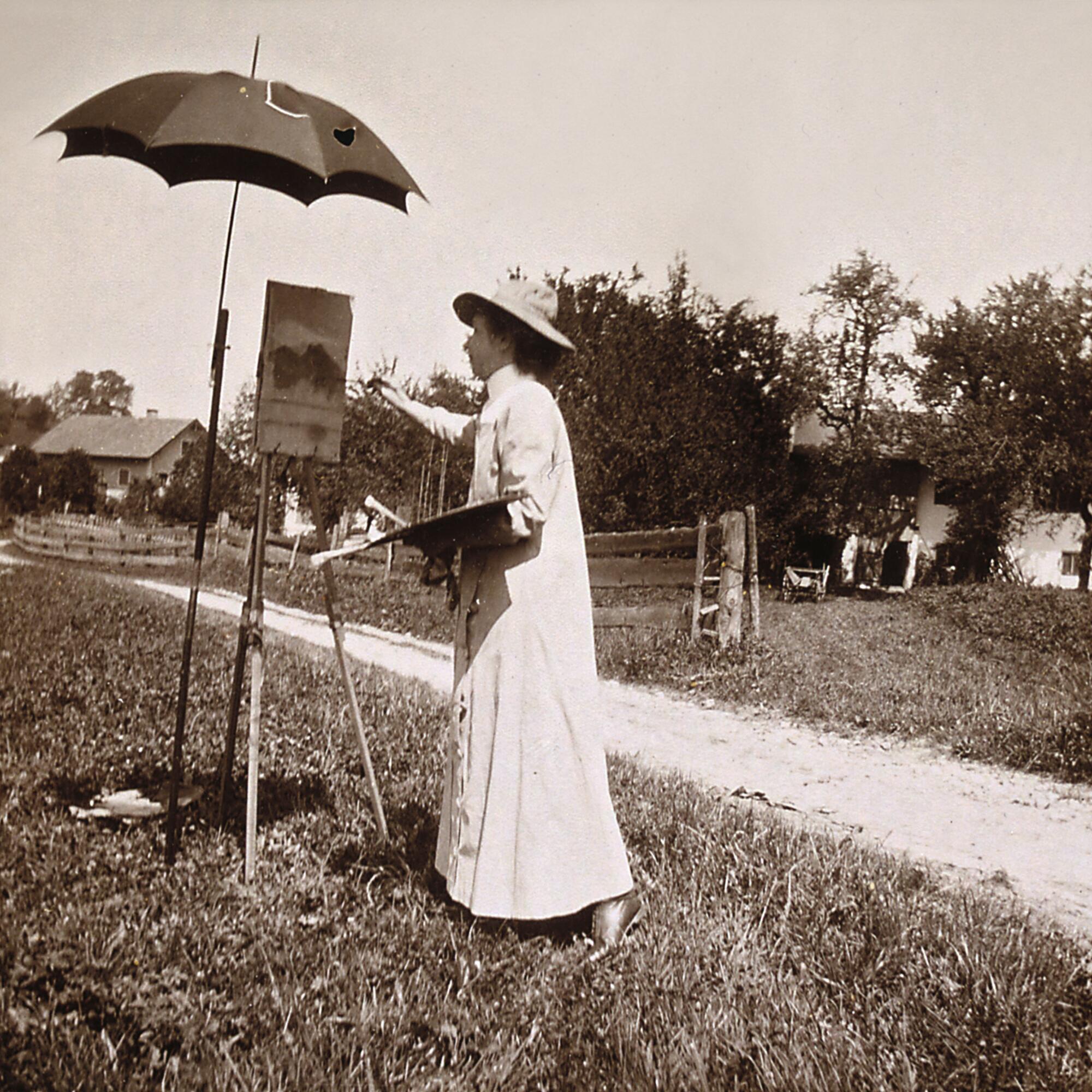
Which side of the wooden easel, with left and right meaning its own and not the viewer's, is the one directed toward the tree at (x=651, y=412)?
left

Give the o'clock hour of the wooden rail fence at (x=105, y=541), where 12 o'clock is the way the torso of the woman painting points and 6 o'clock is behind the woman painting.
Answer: The wooden rail fence is roughly at 2 o'clock from the woman painting.

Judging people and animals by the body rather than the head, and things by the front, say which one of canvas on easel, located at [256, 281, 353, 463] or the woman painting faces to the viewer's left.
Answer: the woman painting

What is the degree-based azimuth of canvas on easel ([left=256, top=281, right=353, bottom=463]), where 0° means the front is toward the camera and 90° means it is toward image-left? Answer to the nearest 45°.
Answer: approximately 315°

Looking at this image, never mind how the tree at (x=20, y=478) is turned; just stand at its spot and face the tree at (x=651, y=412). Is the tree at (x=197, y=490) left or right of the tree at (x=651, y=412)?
left

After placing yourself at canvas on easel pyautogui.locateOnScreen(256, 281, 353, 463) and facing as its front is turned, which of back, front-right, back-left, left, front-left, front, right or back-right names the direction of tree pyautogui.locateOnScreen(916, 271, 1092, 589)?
left

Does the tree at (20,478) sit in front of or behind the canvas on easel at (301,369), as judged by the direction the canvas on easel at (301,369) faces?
behind

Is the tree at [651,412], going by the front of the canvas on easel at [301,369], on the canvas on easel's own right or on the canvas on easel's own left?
on the canvas on easel's own left

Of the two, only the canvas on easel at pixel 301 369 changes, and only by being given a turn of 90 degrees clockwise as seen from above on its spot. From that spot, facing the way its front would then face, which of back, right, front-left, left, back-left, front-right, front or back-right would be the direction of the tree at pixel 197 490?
back-right

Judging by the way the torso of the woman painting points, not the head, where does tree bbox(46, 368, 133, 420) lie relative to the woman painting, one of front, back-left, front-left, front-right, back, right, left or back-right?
front-right

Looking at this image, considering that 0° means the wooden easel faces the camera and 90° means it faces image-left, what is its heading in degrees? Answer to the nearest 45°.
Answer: approximately 315°

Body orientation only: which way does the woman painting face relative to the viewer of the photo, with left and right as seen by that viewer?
facing to the left of the viewer

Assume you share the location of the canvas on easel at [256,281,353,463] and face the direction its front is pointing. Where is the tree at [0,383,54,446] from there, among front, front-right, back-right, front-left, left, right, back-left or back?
back
